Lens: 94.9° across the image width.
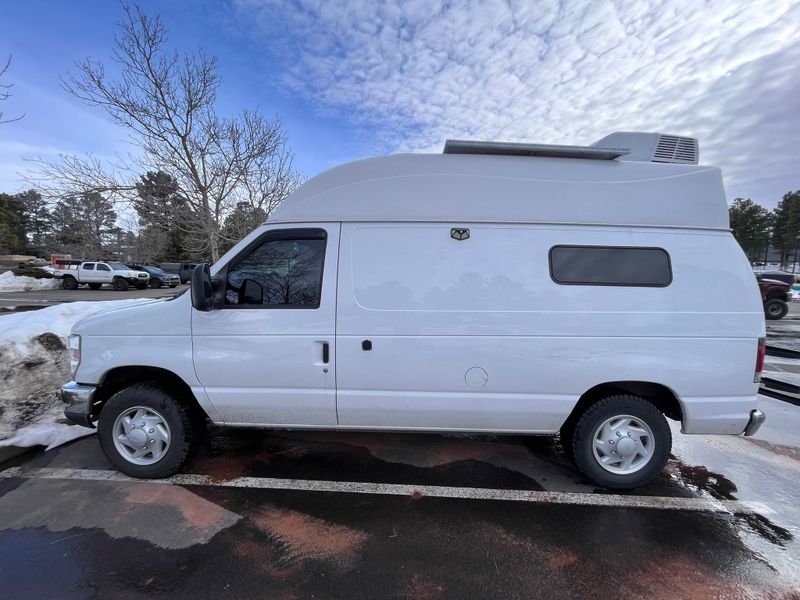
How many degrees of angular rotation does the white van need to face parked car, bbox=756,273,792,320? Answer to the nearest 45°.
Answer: approximately 135° to its right

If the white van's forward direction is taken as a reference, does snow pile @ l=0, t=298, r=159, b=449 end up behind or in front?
in front

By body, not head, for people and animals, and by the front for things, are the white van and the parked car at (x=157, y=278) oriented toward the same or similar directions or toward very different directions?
very different directions

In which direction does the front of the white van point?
to the viewer's left

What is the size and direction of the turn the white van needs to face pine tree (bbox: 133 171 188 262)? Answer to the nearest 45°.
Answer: approximately 45° to its right

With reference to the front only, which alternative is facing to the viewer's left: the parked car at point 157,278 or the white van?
the white van

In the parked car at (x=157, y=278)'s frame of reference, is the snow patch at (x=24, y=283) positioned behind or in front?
behind

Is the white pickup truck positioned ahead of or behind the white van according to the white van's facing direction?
ahead

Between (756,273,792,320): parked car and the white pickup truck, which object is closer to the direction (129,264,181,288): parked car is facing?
the parked car

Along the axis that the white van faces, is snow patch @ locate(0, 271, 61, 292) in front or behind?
in front

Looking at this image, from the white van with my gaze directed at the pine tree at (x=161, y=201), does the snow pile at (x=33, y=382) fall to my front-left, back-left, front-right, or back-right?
front-left
